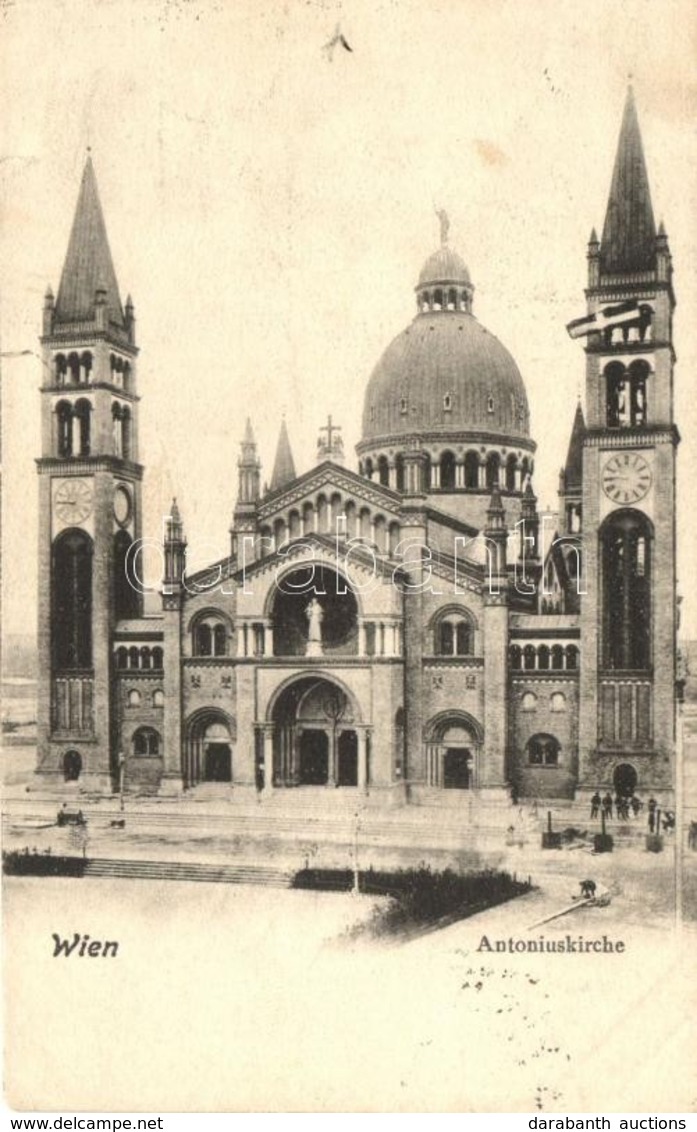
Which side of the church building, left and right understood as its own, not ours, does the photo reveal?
front
